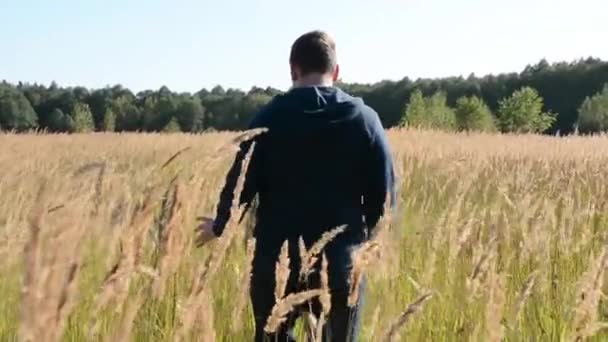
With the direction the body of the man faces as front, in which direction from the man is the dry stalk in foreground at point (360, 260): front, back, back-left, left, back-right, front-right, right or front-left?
back

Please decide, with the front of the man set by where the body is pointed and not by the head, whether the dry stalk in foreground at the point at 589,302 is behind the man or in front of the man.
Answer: behind

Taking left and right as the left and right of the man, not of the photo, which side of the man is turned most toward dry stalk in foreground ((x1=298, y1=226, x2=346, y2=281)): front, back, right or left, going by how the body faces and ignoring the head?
back

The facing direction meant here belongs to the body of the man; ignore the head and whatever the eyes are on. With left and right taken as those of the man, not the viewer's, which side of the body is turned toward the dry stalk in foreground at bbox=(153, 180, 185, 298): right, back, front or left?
back

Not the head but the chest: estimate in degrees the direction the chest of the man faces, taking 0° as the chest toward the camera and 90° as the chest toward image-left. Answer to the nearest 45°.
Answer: approximately 180°

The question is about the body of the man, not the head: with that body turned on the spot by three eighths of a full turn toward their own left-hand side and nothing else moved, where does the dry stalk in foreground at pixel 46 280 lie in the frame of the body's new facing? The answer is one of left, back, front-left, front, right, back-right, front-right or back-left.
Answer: front-left

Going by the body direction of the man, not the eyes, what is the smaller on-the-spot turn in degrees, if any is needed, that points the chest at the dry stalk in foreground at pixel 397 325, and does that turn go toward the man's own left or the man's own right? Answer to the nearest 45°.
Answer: approximately 180°

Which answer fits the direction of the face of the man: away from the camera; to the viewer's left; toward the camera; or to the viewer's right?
away from the camera
